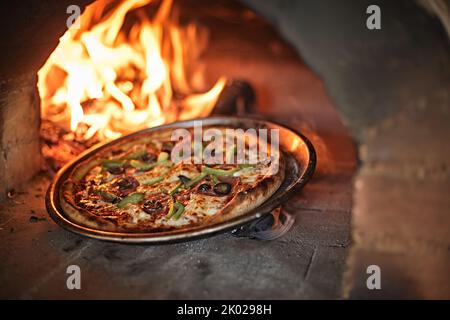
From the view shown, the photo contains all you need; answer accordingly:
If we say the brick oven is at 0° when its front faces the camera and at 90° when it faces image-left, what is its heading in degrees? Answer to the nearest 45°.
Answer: approximately 0°
